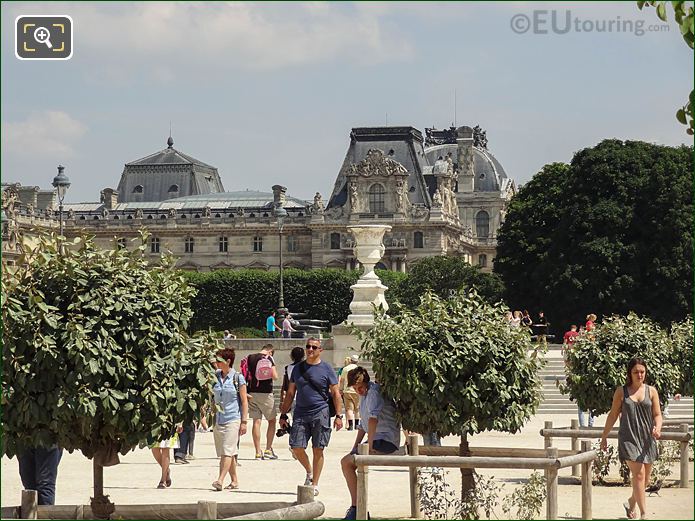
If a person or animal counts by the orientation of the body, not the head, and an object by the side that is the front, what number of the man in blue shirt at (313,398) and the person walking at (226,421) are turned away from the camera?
0

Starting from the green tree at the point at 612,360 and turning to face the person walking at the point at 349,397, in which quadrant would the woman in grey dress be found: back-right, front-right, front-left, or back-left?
back-left

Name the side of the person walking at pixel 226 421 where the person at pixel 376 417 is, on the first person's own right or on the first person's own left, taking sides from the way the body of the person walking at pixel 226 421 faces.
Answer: on the first person's own left

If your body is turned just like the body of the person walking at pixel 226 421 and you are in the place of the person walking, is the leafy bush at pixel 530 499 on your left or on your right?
on your left

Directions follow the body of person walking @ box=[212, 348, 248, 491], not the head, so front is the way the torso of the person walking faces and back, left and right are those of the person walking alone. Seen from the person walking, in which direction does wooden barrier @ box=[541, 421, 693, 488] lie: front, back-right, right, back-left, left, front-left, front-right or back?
back-left

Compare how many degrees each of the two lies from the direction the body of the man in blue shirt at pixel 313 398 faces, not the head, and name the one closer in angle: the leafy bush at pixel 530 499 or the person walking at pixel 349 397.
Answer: the leafy bush

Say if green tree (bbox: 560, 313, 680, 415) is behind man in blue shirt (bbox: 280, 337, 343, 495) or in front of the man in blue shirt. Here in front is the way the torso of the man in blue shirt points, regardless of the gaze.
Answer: behind

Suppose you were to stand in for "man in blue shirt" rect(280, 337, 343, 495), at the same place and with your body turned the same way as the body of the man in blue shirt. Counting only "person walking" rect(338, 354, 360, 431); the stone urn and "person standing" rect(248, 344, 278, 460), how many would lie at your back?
3

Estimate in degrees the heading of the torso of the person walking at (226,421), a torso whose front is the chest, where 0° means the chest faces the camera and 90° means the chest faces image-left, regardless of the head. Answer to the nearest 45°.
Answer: approximately 45°

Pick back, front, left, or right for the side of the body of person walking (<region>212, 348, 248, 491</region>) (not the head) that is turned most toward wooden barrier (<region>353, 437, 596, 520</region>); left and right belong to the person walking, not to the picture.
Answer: left

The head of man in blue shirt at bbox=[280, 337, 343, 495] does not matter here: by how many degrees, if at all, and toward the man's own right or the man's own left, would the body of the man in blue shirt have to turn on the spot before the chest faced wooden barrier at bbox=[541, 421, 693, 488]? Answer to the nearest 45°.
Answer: approximately 90° to the man's own left

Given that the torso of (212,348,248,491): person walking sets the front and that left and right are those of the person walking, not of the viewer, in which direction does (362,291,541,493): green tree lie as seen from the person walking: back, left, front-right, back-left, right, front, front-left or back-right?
left

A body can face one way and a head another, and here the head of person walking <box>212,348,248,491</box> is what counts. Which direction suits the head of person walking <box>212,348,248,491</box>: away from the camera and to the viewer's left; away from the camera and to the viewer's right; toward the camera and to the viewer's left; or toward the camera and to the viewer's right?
toward the camera and to the viewer's left

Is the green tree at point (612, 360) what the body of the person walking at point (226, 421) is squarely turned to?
no

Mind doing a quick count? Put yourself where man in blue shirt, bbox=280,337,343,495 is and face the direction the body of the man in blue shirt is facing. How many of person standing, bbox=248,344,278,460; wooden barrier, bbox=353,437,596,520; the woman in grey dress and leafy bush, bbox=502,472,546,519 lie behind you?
1

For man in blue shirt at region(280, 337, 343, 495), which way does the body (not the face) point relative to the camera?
toward the camera
